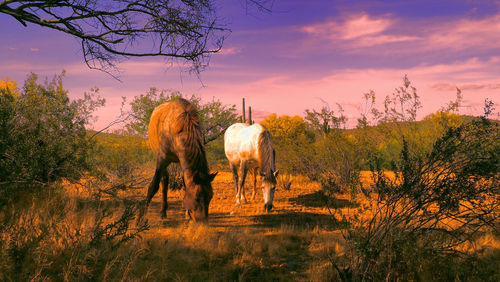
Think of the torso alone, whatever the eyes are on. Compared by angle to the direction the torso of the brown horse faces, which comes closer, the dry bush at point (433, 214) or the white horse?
the dry bush

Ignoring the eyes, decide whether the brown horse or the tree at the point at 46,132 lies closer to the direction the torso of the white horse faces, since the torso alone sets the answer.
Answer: the brown horse

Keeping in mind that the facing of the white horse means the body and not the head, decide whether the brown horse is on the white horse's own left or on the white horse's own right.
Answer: on the white horse's own right

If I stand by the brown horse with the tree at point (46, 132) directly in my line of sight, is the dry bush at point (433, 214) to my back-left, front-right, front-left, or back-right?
back-left

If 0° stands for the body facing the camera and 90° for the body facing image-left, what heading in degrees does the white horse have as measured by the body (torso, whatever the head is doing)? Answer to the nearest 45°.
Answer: approximately 315°

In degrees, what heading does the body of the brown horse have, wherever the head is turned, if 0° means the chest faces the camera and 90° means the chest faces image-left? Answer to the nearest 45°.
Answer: approximately 315°

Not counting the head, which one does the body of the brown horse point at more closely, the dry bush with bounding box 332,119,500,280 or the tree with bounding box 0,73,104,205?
the dry bush

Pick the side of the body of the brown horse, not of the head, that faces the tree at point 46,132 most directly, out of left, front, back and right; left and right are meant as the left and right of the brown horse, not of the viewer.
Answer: back
